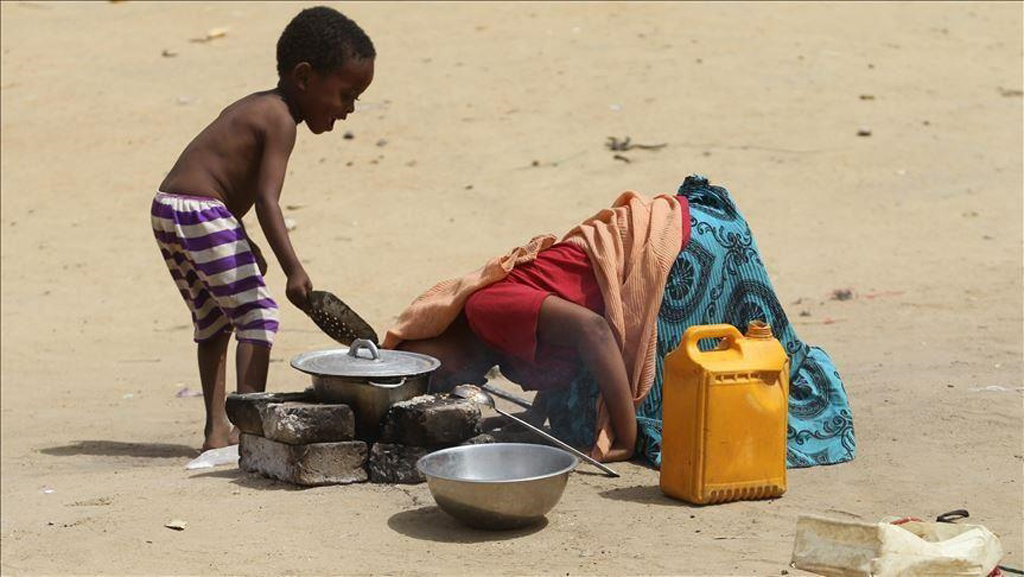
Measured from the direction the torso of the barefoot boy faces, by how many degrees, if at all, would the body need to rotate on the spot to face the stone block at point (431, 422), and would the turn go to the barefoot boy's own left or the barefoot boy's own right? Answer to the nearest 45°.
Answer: approximately 45° to the barefoot boy's own right

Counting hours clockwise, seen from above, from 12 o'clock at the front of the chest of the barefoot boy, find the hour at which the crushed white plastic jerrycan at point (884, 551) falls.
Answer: The crushed white plastic jerrycan is roughly at 2 o'clock from the barefoot boy.

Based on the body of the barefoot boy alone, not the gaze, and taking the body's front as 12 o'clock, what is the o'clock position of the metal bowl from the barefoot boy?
The metal bowl is roughly at 2 o'clock from the barefoot boy.

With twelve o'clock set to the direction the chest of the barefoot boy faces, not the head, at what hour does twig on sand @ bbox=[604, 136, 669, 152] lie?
The twig on sand is roughly at 10 o'clock from the barefoot boy.

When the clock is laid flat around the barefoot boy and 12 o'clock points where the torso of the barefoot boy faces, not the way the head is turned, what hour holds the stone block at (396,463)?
The stone block is roughly at 2 o'clock from the barefoot boy.

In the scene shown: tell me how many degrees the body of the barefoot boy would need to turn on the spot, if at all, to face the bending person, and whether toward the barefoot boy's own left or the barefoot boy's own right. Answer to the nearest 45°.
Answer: approximately 45° to the barefoot boy's own right

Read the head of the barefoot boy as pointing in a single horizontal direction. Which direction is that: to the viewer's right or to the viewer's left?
to the viewer's right

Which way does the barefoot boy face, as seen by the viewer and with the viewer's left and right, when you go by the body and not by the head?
facing to the right of the viewer

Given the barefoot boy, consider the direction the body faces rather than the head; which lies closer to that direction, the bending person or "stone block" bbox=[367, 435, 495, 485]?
the bending person
